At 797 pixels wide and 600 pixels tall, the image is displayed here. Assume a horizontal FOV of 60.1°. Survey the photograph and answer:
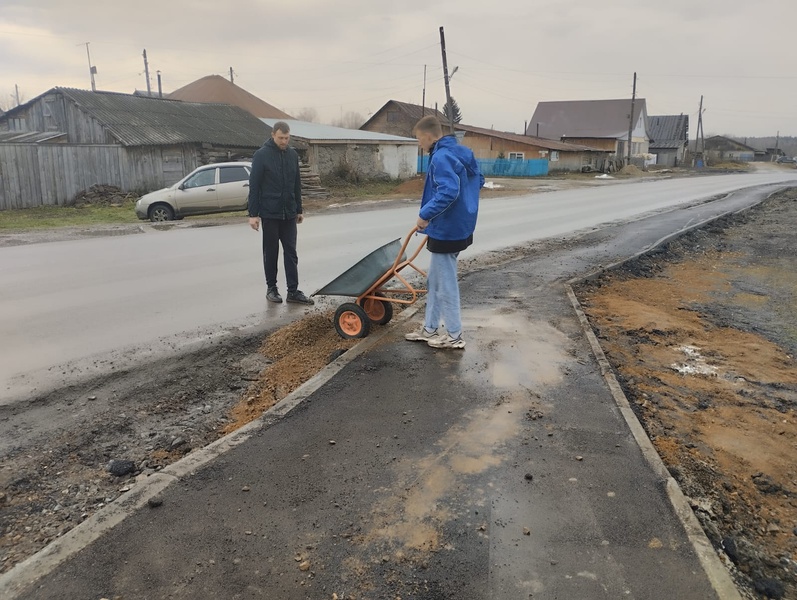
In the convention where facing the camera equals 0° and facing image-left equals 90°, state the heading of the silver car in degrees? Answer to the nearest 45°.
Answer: approximately 90°

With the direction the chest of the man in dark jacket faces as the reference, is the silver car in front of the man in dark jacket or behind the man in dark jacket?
behind

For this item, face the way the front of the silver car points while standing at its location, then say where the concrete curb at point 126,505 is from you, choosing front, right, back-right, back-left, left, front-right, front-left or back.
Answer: left

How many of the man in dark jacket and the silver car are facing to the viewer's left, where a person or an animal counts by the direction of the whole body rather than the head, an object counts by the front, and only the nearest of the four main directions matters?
1

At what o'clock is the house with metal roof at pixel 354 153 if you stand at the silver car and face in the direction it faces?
The house with metal roof is roughly at 4 o'clock from the silver car.

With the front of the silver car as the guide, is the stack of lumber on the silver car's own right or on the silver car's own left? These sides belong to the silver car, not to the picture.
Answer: on the silver car's own right

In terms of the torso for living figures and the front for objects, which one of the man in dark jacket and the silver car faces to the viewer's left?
the silver car

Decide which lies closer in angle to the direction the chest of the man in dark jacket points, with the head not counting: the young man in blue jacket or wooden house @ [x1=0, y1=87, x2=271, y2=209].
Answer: the young man in blue jacket

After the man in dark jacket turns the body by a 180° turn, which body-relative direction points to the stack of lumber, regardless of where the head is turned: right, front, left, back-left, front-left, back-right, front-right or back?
front-right

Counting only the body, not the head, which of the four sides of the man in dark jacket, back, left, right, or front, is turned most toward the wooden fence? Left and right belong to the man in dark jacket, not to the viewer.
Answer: back

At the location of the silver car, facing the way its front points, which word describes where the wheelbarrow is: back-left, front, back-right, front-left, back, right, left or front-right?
left

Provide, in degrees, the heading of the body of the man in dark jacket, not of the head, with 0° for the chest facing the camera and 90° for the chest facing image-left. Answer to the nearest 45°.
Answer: approximately 315°

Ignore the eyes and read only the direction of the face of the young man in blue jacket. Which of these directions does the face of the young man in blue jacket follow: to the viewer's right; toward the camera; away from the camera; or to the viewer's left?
to the viewer's left
